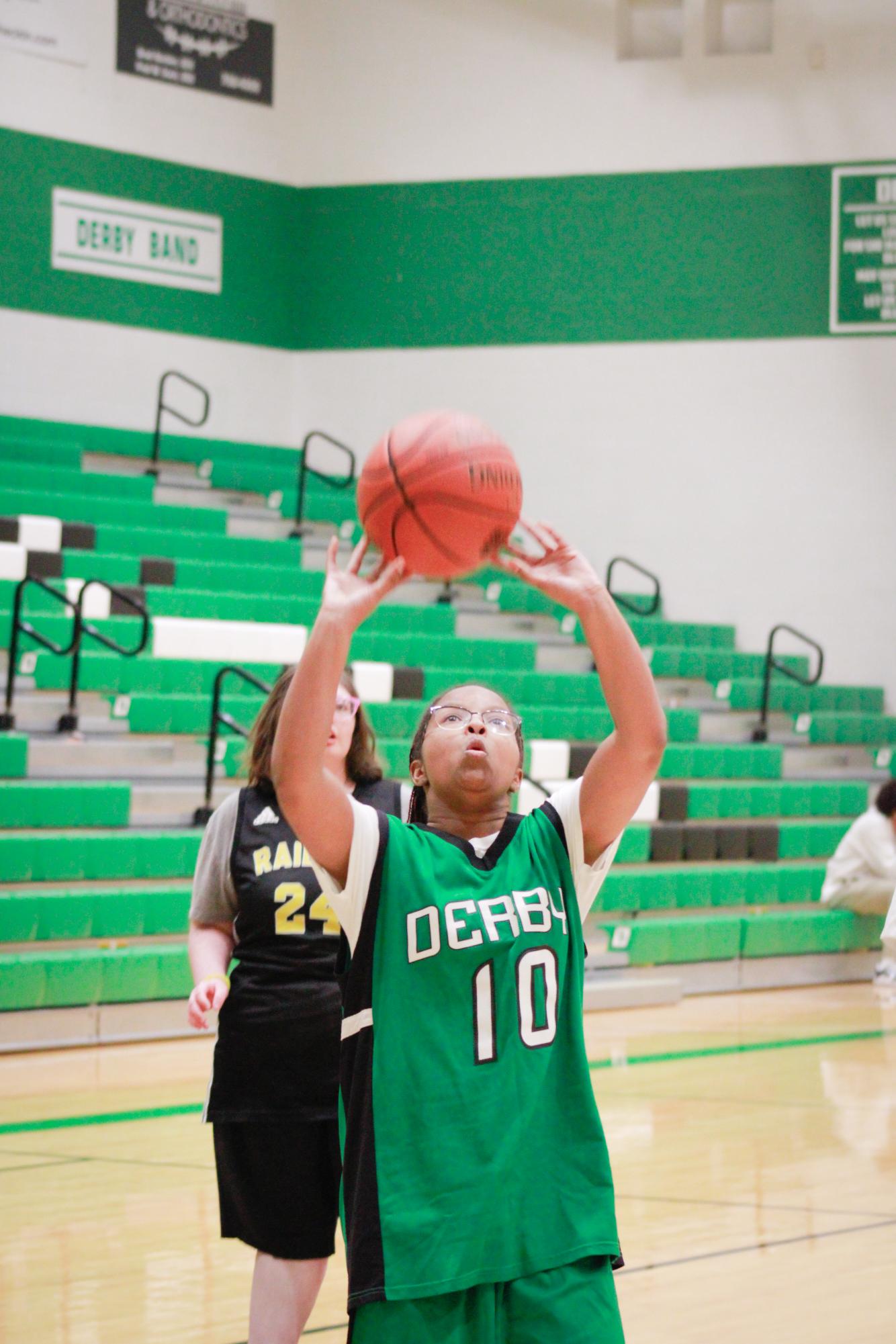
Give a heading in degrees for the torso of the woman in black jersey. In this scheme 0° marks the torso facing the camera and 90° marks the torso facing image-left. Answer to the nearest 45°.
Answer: approximately 0°

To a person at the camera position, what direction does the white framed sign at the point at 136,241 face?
facing the viewer and to the right of the viewer

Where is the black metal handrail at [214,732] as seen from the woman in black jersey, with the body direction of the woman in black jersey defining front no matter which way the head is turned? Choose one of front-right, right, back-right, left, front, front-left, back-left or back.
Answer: back

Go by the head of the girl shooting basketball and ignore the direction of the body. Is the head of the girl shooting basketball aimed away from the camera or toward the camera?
toward the camera

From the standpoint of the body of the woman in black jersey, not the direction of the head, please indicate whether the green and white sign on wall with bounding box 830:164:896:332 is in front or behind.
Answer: behind

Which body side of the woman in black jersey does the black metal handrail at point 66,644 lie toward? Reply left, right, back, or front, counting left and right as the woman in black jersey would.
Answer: back

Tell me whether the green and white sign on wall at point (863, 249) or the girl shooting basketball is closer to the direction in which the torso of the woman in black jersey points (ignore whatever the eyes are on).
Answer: the girl shooting basketball

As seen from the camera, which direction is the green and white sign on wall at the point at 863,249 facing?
toward the camera

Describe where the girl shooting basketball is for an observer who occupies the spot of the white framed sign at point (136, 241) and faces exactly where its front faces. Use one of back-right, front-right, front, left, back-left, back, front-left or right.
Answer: front-right

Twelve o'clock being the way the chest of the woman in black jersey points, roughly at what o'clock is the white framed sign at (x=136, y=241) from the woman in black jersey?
The white framed sign is roughly at 6 o'clock from the woman in black jersey.

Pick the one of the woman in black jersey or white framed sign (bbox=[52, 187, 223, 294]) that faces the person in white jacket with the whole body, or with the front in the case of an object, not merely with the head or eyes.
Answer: the white framed sign

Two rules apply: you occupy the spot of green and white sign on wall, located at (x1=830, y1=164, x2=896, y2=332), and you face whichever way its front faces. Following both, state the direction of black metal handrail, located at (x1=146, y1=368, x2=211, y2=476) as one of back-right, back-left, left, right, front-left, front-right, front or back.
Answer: right

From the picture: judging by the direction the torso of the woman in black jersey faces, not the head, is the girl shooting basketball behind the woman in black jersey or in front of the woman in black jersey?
in front

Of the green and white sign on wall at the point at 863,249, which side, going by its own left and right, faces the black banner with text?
right

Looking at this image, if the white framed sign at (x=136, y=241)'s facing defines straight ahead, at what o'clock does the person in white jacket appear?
The person in white jacket is roughly at 12 o'clock from the white framed sign.

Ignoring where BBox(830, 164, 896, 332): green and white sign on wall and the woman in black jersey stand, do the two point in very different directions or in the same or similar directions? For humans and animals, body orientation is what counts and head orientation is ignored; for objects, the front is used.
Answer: same or similar directions

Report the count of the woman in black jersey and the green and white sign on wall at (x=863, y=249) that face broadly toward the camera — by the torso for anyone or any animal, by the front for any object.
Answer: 2
